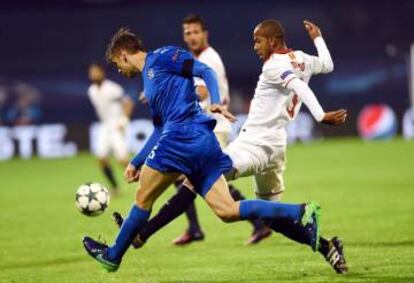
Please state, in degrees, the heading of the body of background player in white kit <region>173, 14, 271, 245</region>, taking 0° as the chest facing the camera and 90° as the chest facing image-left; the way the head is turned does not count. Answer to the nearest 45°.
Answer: approximately 45°

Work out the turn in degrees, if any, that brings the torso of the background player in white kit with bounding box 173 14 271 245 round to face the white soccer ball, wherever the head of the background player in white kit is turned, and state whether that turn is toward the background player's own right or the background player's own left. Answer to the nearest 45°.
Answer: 0° — they already face it

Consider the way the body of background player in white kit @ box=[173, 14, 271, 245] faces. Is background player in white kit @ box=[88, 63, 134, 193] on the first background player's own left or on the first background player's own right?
on the first background player's own right

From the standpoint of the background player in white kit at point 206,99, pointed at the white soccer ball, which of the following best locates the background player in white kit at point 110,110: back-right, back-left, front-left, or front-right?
back-right

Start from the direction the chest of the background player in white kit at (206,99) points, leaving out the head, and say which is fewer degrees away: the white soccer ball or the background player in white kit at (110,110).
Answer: the white soccer ball
